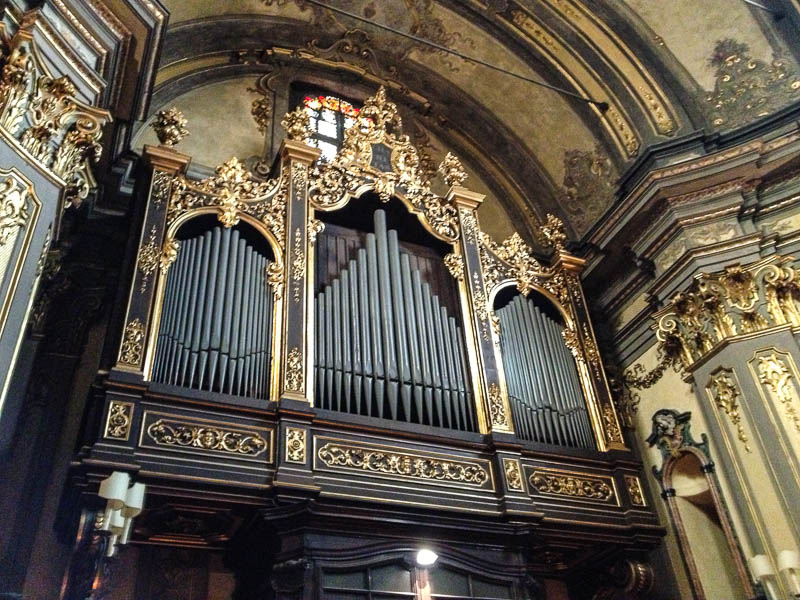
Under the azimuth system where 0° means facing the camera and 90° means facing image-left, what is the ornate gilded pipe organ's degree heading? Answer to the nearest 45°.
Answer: approximately 315°
